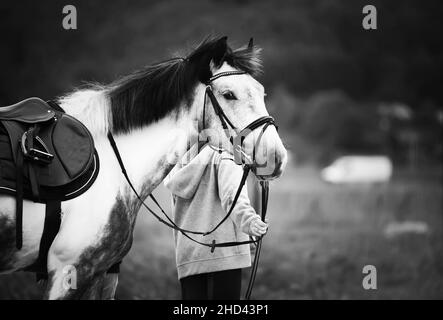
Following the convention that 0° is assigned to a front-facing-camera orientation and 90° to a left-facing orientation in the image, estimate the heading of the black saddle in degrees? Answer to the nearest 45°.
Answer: approximately 270°

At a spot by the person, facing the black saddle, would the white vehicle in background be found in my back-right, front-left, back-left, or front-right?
back-right

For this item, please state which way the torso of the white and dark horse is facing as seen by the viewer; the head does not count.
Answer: to the viewer's right
